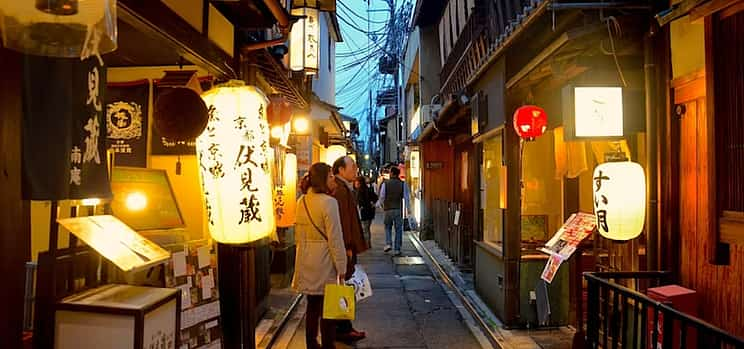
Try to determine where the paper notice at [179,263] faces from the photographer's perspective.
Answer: facing the viewer and to the right of the viewer

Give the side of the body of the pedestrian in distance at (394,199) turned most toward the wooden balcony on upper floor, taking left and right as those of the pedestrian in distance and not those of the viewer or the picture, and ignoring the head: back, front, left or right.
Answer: back

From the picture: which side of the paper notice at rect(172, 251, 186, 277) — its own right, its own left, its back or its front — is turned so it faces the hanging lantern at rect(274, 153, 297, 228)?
left

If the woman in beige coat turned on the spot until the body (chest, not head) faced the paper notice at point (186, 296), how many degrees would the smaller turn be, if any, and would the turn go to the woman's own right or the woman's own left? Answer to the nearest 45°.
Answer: approximately 180°

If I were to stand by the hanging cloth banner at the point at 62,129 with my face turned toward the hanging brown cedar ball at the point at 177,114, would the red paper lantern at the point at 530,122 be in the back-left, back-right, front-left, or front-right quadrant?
front-right

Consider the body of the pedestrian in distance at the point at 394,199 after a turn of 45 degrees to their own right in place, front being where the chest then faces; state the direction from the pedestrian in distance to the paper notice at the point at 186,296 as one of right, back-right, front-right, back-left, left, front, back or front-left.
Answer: back-right

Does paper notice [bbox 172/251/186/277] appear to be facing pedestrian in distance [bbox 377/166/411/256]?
no

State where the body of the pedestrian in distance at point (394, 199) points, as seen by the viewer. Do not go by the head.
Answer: away from the camera

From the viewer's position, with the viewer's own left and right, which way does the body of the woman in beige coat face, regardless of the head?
facing away from the viewer and to the right of the viewer

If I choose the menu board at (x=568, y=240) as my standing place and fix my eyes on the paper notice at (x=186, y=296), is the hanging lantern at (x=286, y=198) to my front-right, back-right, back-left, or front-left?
front-right

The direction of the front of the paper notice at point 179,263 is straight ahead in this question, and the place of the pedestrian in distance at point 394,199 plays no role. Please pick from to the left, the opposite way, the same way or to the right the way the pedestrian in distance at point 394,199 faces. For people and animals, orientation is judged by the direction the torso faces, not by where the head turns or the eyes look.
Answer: to the left
